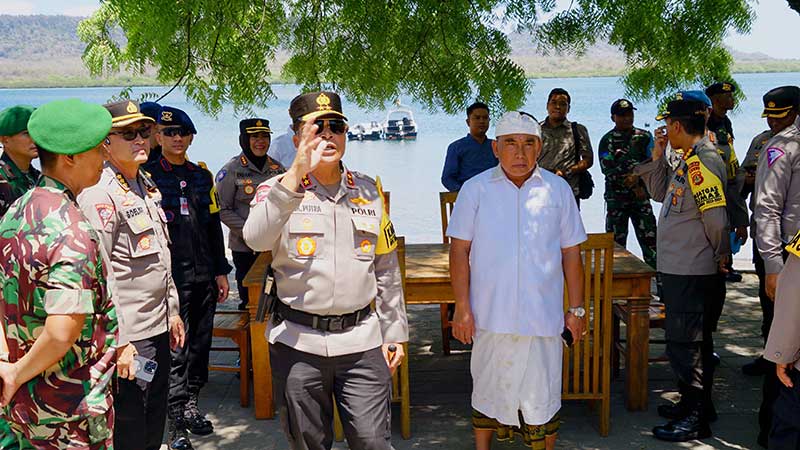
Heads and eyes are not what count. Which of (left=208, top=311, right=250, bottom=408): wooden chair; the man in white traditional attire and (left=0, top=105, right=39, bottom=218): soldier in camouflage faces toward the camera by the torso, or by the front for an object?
the man in white traditional attire

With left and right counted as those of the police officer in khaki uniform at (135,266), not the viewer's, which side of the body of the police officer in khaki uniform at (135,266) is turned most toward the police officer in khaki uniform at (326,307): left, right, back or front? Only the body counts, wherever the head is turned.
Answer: front

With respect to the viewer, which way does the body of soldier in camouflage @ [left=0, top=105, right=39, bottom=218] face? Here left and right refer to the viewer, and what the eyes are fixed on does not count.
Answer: facing to the right of the viewer

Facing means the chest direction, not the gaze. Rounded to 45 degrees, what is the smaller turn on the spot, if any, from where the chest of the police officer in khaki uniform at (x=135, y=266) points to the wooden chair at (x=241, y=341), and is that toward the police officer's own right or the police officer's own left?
approximately 90° to the police officer's own left

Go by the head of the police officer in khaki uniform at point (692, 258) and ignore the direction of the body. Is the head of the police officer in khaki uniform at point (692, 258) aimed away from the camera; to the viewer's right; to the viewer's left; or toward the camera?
to the viewer's left

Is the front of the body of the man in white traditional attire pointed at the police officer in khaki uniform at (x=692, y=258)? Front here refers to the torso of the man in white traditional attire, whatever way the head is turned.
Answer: no

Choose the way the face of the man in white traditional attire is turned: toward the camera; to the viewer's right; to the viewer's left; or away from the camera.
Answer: toward the camera

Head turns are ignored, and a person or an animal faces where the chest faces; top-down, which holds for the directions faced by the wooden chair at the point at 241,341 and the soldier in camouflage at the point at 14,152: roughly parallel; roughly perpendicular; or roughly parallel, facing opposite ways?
roughly parallel

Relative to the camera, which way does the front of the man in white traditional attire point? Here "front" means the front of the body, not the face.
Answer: toward the camera

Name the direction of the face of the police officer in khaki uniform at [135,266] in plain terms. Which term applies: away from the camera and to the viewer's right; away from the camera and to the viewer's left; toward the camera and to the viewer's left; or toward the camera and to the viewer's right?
toward the camera and to the viewer's right

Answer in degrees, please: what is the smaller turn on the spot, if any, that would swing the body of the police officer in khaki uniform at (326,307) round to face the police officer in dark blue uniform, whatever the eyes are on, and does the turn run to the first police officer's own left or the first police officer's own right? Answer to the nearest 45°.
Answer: approximately 135° to the first police officer's own right

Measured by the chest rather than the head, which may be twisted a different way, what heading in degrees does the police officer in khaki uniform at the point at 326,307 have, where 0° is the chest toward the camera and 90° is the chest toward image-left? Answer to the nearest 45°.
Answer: approximately 0°

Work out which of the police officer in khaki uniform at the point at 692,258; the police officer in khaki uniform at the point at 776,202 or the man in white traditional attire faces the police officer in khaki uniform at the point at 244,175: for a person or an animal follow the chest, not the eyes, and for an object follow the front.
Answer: the police officer in khaki uniform at the point at 692,258

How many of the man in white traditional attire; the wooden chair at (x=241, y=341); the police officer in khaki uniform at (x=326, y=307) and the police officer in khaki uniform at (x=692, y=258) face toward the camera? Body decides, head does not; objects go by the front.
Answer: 2

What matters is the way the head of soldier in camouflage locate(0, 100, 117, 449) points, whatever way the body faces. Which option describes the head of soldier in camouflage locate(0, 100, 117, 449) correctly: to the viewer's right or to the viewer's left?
to the viewer's right

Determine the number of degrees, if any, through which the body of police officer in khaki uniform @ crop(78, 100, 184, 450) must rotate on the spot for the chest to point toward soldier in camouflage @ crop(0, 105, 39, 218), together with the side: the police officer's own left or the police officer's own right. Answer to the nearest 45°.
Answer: approximately 180°

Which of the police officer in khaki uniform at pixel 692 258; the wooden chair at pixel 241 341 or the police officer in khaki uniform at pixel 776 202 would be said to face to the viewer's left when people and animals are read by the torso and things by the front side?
the police officer in khaki uniform at pixel 692 258

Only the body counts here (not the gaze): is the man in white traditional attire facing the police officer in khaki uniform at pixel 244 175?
no

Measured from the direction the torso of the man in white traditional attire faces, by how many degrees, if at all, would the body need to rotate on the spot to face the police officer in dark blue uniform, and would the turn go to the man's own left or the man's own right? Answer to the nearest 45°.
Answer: approximately 90° to the man's own right
